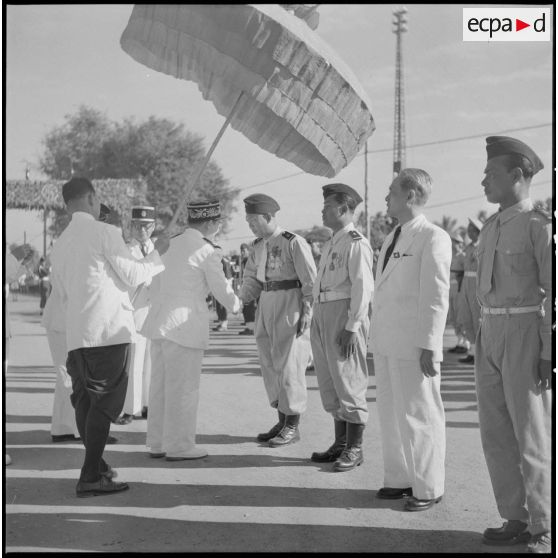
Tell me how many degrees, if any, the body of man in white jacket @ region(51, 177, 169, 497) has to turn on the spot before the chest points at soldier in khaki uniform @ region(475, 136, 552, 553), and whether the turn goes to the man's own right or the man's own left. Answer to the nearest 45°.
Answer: approximately 90° to the man's own right

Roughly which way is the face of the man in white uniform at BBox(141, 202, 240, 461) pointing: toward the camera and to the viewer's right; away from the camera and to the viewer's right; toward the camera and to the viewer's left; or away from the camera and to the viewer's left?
away from the camera and to the viewer's right

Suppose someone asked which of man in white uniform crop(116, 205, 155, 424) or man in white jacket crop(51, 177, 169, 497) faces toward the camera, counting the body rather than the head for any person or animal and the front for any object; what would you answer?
man in white uniform crop(116, 205, 155, 424)

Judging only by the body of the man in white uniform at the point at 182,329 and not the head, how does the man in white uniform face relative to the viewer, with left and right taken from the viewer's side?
facing away from the viewer and to the right of the viewer

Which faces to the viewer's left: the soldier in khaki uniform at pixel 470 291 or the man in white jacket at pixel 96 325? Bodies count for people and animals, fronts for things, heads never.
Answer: the soldier in khaki uniform

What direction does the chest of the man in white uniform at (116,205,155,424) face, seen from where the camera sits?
toward the camera

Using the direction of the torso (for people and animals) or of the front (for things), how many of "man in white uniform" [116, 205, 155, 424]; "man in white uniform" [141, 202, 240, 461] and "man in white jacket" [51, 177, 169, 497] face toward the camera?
1

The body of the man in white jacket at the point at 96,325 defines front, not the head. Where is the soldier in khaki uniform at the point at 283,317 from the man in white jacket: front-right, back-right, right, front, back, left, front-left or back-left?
front

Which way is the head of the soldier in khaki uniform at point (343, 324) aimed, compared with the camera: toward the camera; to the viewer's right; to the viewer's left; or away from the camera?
to the viewer's left

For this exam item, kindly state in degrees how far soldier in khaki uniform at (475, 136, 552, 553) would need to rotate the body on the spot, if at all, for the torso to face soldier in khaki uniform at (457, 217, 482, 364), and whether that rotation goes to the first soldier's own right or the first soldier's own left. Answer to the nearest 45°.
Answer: approximately 135° to the first soldier's own right

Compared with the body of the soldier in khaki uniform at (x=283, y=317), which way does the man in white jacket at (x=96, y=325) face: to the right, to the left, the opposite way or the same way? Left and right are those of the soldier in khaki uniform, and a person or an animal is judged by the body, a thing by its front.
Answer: the opposite way

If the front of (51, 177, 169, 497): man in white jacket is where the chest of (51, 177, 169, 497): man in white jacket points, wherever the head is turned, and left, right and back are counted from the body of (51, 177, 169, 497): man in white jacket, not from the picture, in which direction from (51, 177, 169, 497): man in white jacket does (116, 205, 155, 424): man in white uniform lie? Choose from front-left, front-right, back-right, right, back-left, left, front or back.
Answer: front-left

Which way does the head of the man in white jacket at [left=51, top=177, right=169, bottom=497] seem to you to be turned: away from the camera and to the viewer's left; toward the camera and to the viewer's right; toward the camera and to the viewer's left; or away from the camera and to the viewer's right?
away from the camera and to the viewer's right

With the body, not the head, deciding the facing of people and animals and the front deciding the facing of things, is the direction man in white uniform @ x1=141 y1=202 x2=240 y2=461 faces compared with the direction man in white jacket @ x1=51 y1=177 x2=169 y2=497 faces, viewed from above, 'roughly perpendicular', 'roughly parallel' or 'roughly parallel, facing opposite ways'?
roughly parallel
